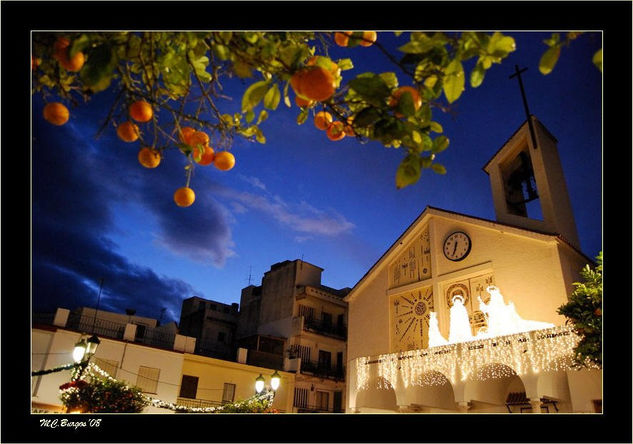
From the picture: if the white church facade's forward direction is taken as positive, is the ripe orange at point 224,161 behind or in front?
in front

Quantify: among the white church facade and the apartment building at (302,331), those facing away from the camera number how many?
0

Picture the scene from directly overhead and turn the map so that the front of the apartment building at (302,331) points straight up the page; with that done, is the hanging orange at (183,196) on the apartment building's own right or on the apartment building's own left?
on the apartment building's own right

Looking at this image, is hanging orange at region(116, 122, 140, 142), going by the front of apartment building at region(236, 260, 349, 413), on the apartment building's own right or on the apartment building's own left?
on the apartment building's own right

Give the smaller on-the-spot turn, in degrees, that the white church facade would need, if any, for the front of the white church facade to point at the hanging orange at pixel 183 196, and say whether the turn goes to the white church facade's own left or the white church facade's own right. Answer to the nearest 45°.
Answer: approximately 45° to the white church facade's own left

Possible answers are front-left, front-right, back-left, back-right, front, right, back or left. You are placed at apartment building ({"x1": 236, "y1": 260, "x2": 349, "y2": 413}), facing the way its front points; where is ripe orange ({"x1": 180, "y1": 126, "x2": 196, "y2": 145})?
front-right
